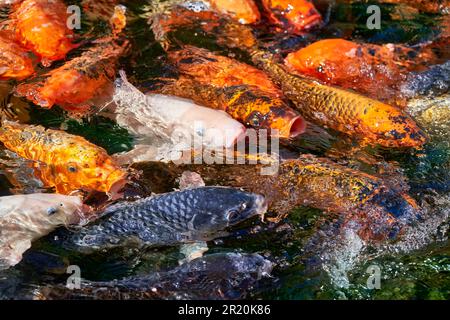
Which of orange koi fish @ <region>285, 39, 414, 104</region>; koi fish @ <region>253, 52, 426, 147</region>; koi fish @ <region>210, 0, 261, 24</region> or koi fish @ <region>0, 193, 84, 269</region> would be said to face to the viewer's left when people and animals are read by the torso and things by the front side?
the orange koi fish

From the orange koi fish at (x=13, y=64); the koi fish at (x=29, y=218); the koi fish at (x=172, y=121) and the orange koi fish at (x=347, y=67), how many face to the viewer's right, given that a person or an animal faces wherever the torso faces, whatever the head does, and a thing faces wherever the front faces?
3

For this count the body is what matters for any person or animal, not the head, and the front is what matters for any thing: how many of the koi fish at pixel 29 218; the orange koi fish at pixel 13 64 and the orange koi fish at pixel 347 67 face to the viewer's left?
1

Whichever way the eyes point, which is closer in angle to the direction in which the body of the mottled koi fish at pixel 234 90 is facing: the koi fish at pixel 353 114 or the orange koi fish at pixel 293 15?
the koi fish

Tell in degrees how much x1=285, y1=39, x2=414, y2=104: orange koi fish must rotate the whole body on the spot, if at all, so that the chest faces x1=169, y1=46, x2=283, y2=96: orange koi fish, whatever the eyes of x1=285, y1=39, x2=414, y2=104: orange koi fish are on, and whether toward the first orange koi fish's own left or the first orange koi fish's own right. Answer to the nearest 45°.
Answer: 0° — it already faces it

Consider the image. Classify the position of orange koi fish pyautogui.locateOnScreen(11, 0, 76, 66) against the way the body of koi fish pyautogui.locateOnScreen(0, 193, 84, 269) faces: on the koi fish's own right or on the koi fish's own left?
on the koi fish's own left

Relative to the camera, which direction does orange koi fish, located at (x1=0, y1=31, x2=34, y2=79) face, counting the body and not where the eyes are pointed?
to the viewer's right

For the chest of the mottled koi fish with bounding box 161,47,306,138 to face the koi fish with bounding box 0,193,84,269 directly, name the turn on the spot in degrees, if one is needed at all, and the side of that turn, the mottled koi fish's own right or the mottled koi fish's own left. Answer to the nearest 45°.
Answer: approximately 90° to the mottled koi fish's own right

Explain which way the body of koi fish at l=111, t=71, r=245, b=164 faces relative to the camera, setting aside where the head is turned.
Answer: to the viewer's right

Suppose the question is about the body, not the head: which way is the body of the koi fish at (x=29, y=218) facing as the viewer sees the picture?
to the viewer's right

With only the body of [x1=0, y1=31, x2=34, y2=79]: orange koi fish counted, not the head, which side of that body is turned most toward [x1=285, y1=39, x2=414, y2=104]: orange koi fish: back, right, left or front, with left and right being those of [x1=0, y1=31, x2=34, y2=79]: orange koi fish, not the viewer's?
front

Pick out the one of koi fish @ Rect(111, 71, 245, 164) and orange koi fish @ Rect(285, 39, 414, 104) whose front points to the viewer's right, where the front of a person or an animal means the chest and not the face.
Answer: the koi fish

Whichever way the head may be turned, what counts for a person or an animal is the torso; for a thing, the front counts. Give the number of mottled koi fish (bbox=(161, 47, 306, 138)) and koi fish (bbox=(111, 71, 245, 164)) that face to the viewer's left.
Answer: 0

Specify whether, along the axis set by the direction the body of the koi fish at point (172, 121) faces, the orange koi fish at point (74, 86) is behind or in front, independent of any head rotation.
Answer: behind

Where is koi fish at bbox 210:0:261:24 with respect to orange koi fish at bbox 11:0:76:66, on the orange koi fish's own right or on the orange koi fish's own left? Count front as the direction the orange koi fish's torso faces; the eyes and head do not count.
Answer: on the orange koi fish's own left

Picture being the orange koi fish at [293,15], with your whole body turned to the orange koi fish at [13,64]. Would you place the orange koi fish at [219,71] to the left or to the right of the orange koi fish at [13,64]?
left

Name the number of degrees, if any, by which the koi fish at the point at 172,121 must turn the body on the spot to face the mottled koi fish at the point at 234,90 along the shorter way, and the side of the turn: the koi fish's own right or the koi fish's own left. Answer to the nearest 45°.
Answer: approximately 45° to the koi fish's own left
